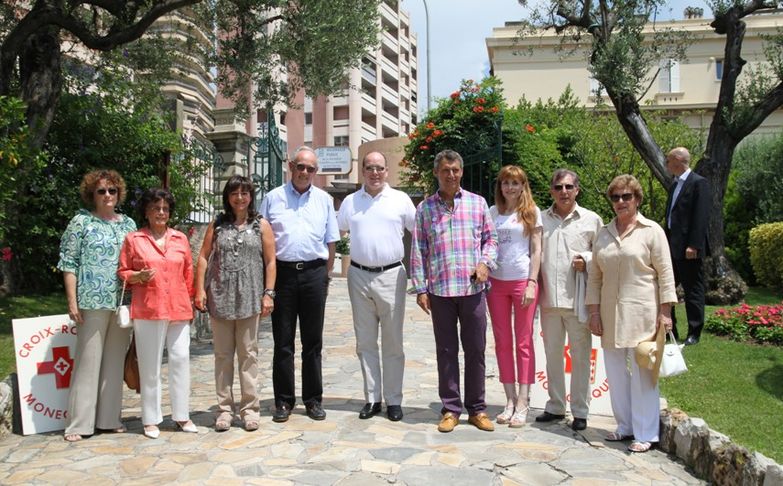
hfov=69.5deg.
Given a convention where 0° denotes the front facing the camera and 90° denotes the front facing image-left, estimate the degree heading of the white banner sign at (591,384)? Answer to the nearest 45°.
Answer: approximately 0°

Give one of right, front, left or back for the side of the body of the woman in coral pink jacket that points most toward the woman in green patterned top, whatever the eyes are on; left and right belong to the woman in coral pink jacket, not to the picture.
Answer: right

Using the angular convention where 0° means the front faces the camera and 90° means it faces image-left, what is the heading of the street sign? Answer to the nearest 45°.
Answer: approximately 0°

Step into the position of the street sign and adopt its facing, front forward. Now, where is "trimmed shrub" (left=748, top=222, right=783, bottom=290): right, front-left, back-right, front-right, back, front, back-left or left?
front-left

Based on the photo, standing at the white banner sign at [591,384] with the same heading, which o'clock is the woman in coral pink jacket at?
The woman in coral pink jacket is roughly at 2 o'clock from the white banner sign.
